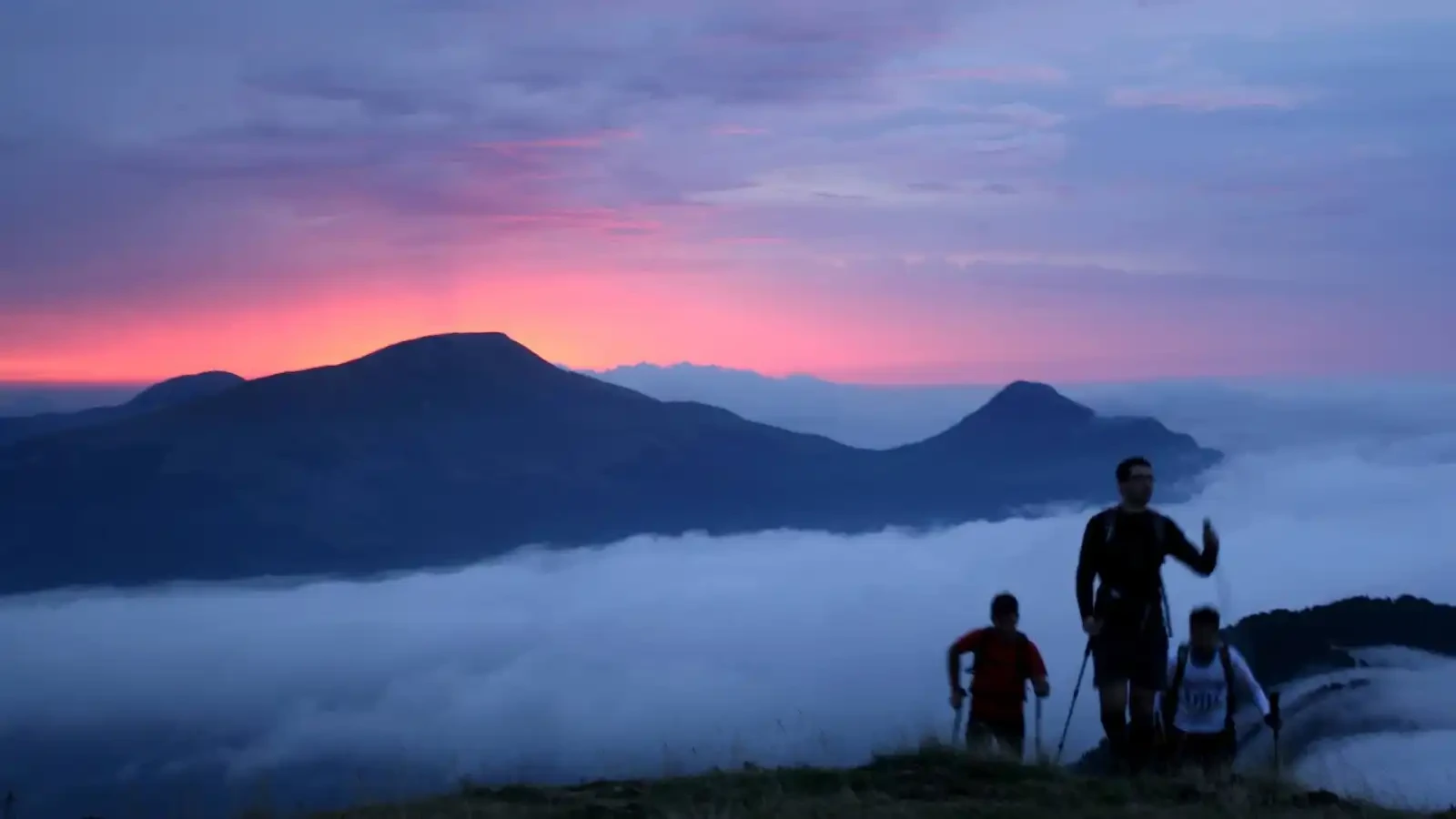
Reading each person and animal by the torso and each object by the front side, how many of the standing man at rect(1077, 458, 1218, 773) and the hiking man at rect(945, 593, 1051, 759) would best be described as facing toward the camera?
2

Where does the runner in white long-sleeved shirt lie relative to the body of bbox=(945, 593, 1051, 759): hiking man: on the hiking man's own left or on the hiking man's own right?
on the hiking man's own left

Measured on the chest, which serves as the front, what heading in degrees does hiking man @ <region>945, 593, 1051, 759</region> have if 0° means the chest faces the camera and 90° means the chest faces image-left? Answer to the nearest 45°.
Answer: approximately 0°

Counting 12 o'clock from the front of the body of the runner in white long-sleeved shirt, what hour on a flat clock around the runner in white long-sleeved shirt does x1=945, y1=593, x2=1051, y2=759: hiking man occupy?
The hiking man is roughly at 3 o'clock from the runner in white long-sleeved shirt.

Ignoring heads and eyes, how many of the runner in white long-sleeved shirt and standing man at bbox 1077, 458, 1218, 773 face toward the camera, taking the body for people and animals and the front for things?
2

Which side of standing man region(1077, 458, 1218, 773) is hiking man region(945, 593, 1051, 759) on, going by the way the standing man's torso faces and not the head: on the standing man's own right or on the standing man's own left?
on the standing man's own right

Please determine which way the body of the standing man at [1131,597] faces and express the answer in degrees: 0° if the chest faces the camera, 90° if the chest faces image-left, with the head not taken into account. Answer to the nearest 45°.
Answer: approximately 0°

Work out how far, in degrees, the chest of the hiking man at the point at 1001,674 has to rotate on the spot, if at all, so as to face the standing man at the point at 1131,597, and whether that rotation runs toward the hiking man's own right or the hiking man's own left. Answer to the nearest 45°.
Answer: approximately 45° to the hiking man's own left
